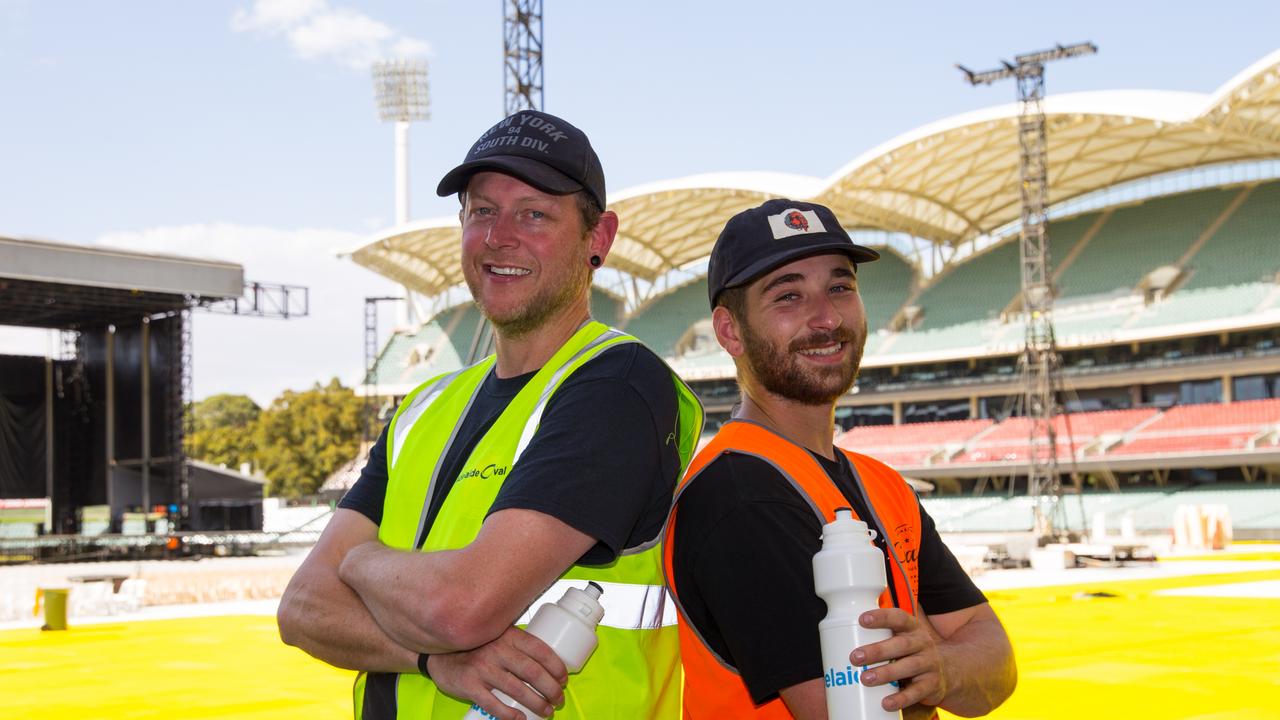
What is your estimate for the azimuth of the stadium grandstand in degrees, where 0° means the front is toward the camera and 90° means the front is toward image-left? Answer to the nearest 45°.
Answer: approximately 45°

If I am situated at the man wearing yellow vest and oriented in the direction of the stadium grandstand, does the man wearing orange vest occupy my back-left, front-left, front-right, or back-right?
front-right

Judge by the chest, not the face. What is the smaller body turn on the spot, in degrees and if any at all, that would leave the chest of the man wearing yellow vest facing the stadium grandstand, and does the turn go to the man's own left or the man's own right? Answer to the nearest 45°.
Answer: approximately 180°

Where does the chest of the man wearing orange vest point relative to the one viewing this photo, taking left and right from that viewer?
facing the viewer and to the right of the viewer

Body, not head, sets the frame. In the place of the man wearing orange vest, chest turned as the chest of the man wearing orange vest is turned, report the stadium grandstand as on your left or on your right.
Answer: on your left

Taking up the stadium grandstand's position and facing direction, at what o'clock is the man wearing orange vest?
The man wearing orange vest is roughly at 11 o'clock from the stadium grandstand.

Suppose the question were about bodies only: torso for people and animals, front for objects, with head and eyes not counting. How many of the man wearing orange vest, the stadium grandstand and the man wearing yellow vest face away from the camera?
0

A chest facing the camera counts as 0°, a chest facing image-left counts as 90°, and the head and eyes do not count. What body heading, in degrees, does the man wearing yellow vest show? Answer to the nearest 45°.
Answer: approximately 45°

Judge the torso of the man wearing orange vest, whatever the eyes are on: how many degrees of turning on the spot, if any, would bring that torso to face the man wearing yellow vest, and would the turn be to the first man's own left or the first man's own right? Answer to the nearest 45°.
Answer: approximately 135° to the first man's own right

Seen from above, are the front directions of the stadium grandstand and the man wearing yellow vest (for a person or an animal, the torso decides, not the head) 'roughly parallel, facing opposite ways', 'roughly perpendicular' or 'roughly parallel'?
roughly parallel

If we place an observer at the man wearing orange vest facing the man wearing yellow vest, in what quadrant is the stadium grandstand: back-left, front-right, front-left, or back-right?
back-right

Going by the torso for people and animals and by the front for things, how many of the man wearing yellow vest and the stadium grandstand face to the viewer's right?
0
